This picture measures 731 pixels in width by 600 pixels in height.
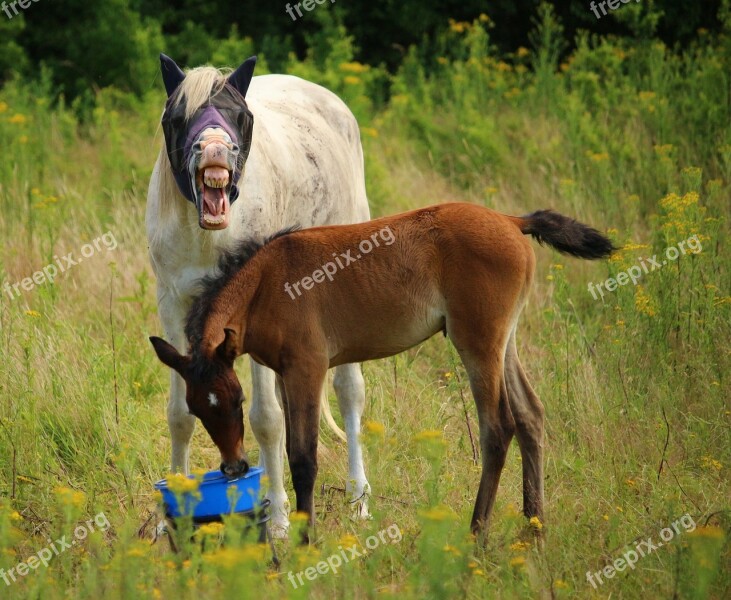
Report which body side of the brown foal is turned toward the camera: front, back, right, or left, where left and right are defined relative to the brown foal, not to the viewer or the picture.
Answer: left

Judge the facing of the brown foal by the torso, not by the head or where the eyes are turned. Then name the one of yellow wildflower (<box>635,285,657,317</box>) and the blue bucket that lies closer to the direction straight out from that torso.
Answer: the blue bucket

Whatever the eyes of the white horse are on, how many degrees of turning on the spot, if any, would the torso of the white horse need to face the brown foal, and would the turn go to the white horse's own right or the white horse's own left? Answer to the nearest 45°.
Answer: approximately 90° to the white horse's own left

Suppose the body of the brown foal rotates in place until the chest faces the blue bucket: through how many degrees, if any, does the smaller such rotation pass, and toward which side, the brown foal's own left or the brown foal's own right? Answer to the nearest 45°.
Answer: approximately 45° to the brown foal's own left

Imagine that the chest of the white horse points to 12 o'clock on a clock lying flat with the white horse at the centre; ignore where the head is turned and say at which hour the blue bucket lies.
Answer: The blue bucket is roughly at 11 o'clock from the white horse.

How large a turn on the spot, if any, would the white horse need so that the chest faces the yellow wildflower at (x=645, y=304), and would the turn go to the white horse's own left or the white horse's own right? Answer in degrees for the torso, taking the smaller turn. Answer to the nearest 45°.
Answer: approximately 135° to the white horse's own left

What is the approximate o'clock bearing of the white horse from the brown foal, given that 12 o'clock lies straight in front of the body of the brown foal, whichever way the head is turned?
The white horse is roughly at 2 o'clock from the brown foal.

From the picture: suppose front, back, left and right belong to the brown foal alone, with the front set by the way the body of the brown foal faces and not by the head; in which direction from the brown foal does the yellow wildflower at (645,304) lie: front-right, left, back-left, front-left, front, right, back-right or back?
back-right

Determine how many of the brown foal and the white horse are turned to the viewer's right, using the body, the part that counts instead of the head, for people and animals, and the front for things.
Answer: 0

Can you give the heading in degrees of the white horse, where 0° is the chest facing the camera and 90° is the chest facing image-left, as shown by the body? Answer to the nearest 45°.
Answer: approximately 45°

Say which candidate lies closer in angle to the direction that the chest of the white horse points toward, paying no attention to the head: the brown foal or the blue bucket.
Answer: the blue bucket
